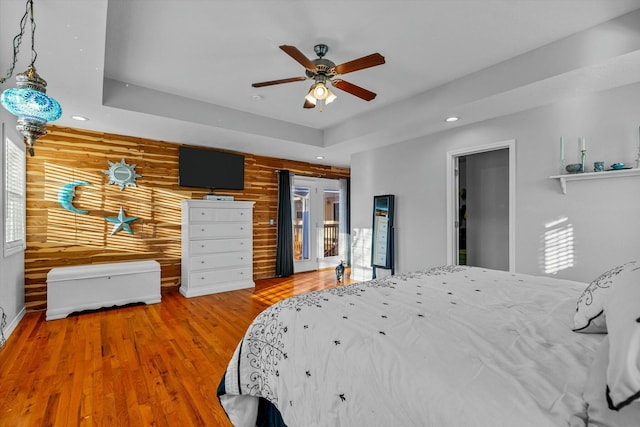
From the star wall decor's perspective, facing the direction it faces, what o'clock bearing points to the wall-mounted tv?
The wall-mounted tv is roughly at 9 o'clock from the star wall decor.

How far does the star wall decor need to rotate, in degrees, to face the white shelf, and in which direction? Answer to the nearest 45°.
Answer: approximately 45° to its left

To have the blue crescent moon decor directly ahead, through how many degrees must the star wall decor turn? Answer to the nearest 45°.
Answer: approximately 90° to its right

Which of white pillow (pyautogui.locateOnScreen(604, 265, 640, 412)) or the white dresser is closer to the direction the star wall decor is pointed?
the white pillow

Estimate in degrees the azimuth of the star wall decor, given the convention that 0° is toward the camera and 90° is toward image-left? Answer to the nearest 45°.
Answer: approximately 0°

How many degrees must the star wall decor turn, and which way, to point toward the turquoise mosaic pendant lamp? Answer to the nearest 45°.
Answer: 0° — it already faces it

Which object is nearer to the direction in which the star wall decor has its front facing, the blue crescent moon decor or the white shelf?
the white shelf

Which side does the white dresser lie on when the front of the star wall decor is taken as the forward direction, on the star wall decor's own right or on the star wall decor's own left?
on the star wall decor's own left
